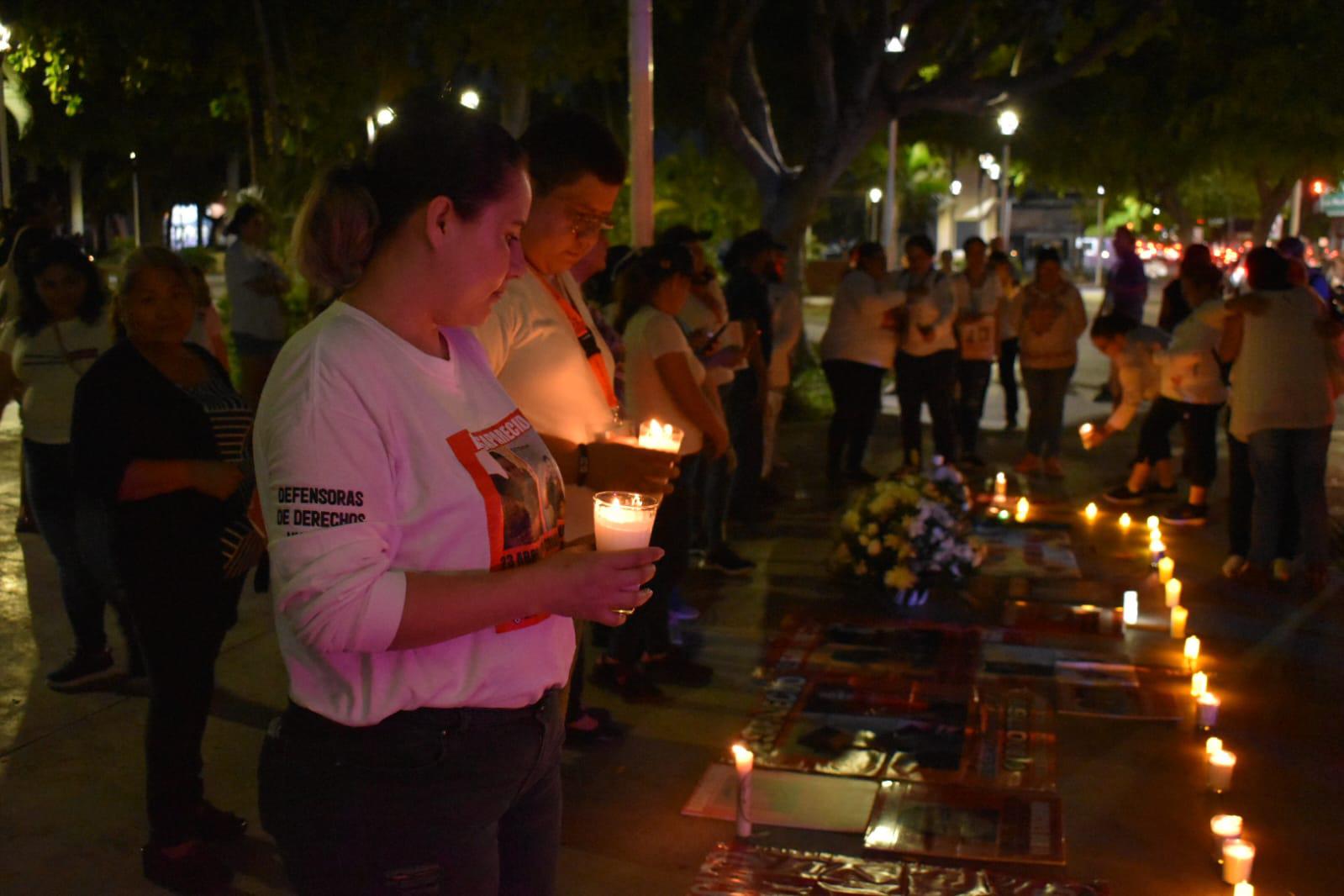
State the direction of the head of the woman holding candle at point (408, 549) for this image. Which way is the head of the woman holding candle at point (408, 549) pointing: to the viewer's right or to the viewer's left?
to the viewer's right

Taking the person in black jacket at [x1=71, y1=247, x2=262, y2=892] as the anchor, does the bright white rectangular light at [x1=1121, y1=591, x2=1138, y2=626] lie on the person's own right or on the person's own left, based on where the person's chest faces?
on the person's own left

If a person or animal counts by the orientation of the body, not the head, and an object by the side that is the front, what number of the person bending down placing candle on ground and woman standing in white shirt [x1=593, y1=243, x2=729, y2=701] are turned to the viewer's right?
1

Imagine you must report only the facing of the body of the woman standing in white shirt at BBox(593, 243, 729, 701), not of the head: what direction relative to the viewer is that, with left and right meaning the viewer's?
facing to the right of the viewer

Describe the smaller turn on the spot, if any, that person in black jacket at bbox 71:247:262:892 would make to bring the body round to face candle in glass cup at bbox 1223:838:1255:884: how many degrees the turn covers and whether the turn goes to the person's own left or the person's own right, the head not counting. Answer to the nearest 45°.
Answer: approximately 45° to the person's own left

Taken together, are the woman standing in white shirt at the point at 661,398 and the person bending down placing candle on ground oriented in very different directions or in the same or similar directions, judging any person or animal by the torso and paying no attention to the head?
very different directions

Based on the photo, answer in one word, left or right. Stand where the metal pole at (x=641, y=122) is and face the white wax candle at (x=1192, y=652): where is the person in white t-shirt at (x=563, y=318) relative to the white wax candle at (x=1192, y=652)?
right

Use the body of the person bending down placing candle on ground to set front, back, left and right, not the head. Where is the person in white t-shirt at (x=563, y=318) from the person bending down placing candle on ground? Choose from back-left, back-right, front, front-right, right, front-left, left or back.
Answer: left

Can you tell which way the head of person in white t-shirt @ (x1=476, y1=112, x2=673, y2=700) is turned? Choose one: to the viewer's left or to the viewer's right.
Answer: to the viewer's right

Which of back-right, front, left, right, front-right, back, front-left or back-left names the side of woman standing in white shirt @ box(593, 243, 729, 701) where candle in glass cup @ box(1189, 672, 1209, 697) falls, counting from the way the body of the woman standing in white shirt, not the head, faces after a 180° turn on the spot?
back

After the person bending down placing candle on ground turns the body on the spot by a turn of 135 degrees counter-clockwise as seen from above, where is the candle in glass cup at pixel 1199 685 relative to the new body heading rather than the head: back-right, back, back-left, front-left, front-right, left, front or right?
front-right

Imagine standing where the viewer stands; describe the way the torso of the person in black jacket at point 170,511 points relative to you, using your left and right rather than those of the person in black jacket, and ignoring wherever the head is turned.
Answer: facing the viewer and to the right of the viewer

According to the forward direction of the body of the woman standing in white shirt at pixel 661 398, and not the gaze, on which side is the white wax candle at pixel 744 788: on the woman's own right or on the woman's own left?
on the woman's own right

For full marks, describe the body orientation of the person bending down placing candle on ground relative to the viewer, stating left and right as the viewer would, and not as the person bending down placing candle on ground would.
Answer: facing to the left of the viewer

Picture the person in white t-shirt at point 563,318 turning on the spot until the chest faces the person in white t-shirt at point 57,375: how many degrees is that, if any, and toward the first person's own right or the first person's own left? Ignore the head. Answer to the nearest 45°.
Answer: approximately 180°
